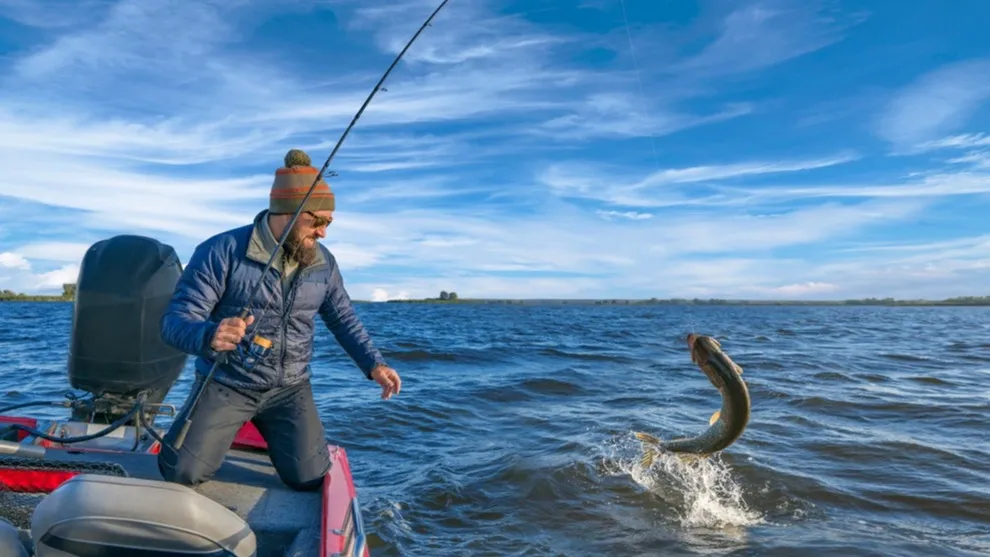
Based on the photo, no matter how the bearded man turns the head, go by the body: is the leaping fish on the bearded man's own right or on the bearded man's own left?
on the bearded man's own left

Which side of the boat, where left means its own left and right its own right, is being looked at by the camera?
front

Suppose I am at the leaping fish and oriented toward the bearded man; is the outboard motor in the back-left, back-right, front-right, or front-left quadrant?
front-right

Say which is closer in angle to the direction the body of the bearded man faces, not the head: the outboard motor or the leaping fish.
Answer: the leaping fish

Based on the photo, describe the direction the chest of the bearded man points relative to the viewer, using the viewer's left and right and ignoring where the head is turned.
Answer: facing the viewer and to the right of the viewer

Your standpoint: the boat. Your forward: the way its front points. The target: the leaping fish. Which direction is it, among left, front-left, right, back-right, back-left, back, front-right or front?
left

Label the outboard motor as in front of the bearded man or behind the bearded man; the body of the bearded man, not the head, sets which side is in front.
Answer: behind

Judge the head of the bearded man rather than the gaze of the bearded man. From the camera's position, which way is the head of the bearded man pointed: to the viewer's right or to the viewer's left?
to the viewer's right
